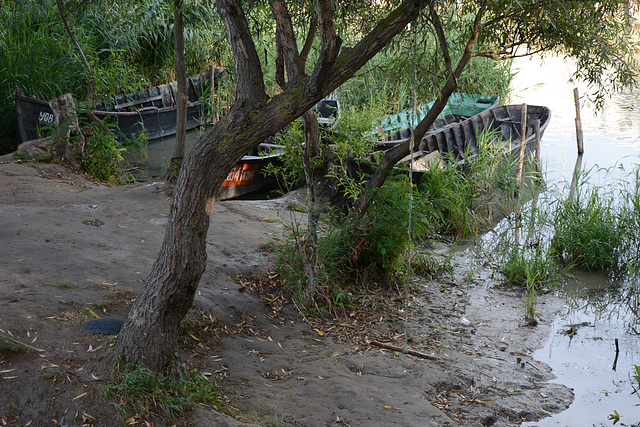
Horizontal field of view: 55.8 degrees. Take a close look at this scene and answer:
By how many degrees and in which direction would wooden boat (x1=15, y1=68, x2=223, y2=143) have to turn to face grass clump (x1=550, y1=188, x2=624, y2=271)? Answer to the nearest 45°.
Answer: approximately 90° to its left

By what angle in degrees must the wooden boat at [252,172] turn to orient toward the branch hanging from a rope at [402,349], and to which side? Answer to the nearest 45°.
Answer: approximately 45° to its left

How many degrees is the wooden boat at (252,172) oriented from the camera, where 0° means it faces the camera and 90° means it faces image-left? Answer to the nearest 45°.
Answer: approximately 45°

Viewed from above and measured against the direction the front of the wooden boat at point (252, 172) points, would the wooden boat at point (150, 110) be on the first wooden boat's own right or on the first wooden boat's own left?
on the first wooden boat's own right

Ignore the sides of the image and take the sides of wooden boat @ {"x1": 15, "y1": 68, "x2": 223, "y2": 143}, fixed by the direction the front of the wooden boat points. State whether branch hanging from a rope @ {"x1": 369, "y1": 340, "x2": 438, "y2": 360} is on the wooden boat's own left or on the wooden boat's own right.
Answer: on the wooden boat's own left

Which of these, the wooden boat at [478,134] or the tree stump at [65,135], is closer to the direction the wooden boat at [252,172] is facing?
the tree stump

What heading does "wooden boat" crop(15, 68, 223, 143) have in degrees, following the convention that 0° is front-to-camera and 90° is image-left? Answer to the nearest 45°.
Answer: approximately 45°

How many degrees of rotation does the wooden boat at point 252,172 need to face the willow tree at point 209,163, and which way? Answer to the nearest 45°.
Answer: approximately 45° to its left

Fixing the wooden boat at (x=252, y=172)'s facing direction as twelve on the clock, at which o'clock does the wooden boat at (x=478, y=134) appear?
the wooden boat at (x=478, y=134) is roughly at 7 o'clock from the wooden boat at (x=252, y=172).

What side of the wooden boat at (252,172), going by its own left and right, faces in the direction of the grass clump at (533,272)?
left
